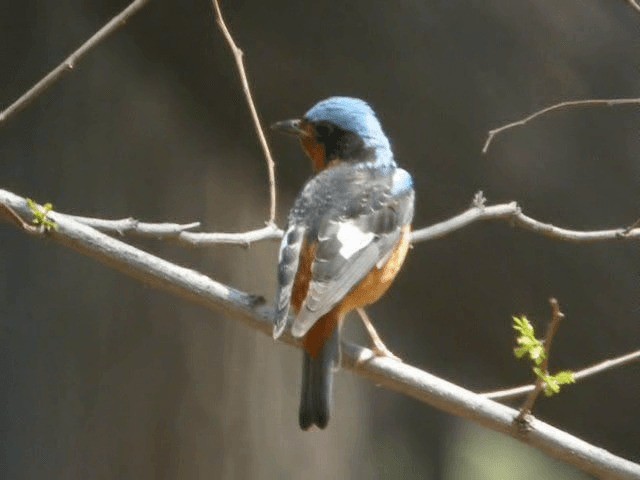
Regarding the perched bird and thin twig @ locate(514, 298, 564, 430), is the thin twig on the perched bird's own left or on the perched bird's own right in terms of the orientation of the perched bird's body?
on the perched bird's own right

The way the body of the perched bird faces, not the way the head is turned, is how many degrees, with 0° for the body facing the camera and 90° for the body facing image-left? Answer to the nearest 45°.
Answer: approximately 225°
